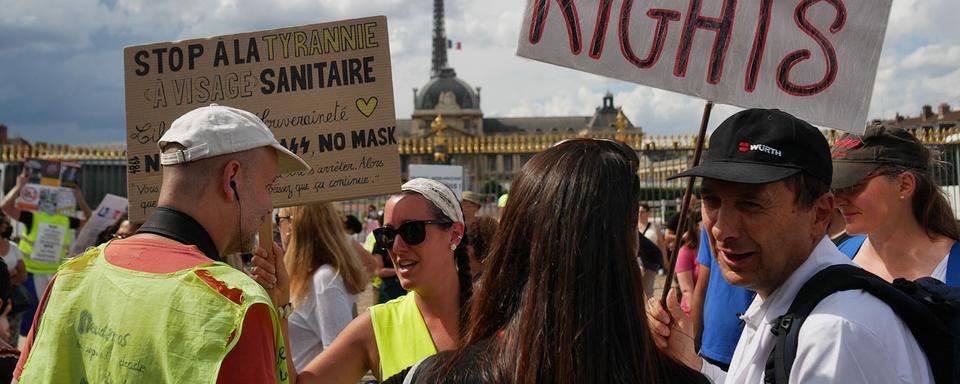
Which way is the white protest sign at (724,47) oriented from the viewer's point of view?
toward the camera

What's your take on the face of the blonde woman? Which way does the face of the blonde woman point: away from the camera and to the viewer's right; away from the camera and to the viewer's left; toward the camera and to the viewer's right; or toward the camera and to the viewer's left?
away from the camera and to the viewer's left

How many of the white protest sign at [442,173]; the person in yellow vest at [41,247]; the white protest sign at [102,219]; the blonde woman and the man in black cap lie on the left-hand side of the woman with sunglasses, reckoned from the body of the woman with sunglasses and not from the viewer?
1

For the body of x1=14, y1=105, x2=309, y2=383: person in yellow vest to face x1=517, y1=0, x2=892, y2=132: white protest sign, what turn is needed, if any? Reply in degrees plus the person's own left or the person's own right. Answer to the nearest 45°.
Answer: approximately 45° to the person's own right

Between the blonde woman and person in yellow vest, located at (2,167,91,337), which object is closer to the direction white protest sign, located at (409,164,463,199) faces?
the blonde woman

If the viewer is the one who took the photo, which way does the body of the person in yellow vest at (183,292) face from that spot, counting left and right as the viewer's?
facing away from the viewer and to the right of the viewer

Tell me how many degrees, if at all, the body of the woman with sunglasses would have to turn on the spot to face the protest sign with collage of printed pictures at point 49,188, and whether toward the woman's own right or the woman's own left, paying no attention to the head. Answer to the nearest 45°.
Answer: approximately 90° to the woman's own right

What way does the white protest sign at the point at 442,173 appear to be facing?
toward the camera

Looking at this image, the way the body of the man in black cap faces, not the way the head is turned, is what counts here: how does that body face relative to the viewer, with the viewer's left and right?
facing the viewer and to the left of the viewer

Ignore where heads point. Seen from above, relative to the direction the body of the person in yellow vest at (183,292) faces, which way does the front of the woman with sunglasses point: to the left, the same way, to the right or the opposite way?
the opposite way

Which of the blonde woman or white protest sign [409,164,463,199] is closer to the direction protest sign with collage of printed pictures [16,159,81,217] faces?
the blonde woman

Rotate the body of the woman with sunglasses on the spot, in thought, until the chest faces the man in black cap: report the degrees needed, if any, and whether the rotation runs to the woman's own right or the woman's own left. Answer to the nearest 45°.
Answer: approximately 90° to the woman's own left
